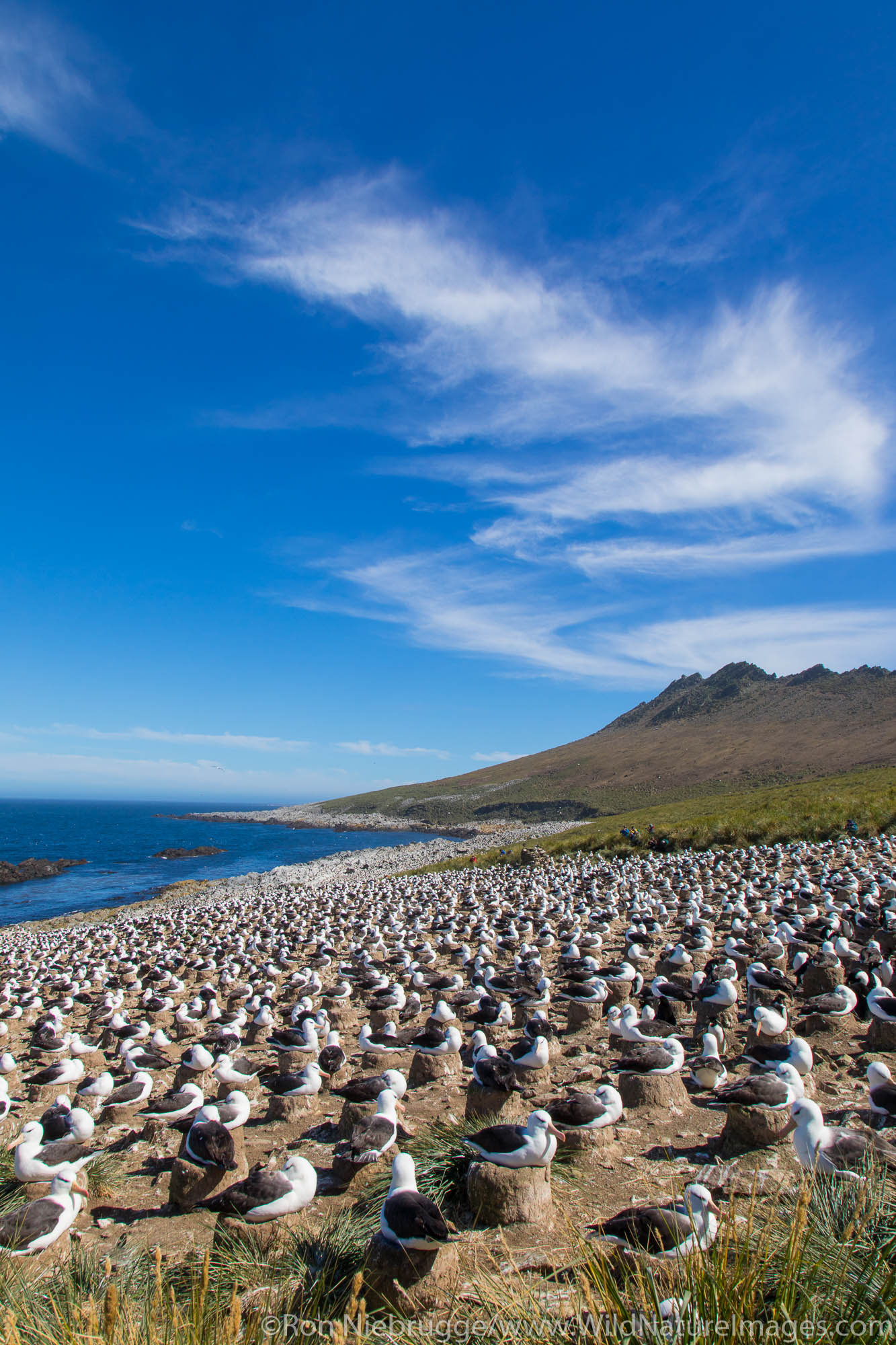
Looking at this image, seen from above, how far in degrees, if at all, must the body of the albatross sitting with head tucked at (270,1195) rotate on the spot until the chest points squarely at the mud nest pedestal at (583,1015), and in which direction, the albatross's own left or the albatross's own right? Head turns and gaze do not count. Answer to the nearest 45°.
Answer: approximately 45° to the albatross's own left

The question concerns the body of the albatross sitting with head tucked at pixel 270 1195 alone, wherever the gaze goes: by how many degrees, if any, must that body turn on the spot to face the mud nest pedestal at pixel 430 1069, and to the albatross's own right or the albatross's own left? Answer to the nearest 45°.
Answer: approximately 45° to the albatross's own left

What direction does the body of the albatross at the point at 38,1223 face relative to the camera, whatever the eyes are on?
to the viewer's right

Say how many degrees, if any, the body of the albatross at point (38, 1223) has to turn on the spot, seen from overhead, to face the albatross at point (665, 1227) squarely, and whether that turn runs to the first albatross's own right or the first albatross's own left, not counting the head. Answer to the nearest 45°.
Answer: approximately 45° to the first albatross's own right

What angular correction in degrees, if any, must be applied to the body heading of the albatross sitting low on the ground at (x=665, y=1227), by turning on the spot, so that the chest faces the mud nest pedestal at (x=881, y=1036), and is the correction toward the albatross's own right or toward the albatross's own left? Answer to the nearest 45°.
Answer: approximately 45° to the albatross's own left

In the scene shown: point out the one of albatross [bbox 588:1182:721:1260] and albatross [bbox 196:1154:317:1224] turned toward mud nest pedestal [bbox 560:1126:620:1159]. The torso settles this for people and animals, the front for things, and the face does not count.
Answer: albatross [bbox 196:1154:317:1224]

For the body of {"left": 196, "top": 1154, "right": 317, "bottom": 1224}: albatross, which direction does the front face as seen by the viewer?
to the viewer's right

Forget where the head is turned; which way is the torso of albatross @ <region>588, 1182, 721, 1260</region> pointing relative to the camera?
to the viewer's right
